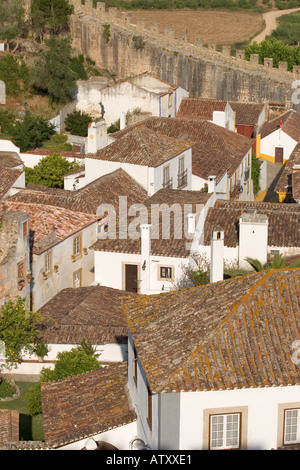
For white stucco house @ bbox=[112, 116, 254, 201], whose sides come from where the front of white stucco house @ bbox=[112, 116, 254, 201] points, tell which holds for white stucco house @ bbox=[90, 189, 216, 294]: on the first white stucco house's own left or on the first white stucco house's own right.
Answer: on the first white stucco house's own right

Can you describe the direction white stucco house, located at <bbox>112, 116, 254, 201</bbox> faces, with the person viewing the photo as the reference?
facing the viewer and to the right of the viewer

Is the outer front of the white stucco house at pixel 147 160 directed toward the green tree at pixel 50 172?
no

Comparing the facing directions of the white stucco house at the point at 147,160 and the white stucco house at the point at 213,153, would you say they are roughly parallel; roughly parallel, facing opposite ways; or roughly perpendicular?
roughly parallel

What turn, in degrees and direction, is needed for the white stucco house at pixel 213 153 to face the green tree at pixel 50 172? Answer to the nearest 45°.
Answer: approximately 135° to its right

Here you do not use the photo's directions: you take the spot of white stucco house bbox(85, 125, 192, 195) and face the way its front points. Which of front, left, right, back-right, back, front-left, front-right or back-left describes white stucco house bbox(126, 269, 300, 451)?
front-right

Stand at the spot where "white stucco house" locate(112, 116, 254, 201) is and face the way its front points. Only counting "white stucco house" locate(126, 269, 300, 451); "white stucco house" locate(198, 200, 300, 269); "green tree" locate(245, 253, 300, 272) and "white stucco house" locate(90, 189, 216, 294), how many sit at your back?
0

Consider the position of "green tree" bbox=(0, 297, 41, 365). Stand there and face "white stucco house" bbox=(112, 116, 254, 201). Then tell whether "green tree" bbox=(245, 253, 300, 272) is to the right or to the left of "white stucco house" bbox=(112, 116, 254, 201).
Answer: right

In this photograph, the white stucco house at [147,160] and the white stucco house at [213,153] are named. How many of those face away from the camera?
0
